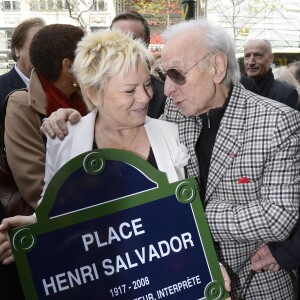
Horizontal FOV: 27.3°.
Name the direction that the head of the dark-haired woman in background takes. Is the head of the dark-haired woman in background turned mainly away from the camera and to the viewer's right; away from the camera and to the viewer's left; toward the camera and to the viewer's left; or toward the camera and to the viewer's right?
away from the camera and to the viewer's right

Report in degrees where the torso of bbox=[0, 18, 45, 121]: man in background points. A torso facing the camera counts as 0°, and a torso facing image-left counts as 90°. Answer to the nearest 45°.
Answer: approximately 315°

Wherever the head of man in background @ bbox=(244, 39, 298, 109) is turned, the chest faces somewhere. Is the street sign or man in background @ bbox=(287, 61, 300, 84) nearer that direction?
the street sign

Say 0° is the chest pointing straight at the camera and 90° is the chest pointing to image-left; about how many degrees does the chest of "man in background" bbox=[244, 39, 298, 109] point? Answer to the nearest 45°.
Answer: approximately 45°

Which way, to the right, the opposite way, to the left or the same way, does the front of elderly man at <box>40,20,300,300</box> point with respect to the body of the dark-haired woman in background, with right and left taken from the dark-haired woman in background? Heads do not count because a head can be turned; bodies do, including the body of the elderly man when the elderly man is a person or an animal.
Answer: the opposite way

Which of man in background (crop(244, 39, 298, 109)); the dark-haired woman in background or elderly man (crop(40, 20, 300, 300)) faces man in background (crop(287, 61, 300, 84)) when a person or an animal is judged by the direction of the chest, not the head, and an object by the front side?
the dark-haired woman in background

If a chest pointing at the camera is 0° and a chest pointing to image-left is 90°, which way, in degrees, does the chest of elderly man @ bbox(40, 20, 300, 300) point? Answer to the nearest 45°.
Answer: approximately 45°

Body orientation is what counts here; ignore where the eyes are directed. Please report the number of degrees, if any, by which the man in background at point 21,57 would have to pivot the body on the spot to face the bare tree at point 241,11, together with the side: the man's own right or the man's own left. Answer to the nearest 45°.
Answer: approximately 90° to the man's own left

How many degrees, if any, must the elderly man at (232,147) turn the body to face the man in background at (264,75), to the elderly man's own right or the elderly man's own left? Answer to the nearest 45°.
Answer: approximately 135° to the elderly man's own right
